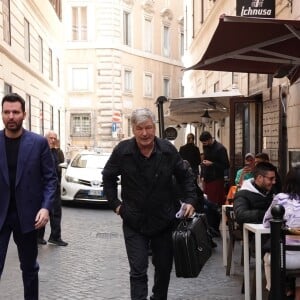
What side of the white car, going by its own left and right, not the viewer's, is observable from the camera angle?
front

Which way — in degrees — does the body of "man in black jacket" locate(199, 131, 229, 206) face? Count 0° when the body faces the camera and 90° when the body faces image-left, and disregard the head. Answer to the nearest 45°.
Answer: approximately 45°

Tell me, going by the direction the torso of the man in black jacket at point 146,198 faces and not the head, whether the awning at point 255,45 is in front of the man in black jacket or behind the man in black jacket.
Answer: behind

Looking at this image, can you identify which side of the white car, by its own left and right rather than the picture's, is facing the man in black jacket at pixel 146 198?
front

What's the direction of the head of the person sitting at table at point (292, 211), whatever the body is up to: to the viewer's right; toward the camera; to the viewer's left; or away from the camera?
away from the camera

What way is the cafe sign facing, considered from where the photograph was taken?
facing the viewer

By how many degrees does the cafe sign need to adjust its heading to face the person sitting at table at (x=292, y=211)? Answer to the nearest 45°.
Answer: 0° — it already faces them

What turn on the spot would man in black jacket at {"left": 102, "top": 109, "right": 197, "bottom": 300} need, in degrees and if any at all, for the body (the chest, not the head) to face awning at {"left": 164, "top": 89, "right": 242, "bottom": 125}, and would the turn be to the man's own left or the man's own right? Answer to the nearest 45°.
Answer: approximately 180°

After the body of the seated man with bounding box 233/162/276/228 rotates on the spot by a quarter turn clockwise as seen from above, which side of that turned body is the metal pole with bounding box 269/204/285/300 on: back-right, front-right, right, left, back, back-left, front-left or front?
front-left

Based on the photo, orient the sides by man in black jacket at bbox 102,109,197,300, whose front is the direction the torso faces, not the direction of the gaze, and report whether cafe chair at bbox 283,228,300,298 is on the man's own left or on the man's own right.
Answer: on the man's own left

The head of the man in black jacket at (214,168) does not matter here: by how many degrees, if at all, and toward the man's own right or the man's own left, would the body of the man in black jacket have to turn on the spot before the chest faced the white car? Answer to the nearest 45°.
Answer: approximately 90° to the man's own right

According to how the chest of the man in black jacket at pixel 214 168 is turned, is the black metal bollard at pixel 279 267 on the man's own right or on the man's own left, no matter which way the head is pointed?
on the man's own left

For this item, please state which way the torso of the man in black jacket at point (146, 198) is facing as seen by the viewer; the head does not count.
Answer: toward the camera

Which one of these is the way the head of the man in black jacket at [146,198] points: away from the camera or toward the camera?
toward the camera
